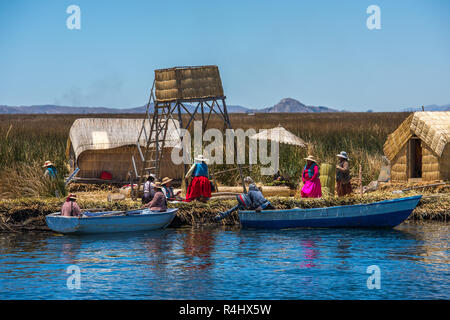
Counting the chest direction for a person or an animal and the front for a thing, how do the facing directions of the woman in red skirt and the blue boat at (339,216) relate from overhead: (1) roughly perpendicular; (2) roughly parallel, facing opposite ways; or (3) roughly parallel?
roughly perpendicular

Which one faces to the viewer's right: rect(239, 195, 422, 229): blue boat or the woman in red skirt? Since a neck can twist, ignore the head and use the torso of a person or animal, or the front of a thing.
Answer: the blue boat

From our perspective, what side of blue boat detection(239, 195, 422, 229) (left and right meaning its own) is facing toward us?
right

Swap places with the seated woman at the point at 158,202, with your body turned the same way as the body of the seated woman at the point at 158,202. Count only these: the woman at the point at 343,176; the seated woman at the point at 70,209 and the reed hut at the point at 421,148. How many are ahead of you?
1

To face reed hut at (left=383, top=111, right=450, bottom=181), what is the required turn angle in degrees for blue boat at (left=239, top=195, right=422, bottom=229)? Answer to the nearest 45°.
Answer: approximately 45° to its left

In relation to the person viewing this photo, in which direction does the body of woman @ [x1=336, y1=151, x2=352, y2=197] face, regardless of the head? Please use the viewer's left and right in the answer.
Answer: facing to the left of the viewer

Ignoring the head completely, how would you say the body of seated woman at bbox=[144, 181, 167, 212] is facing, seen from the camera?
to the viewer's left

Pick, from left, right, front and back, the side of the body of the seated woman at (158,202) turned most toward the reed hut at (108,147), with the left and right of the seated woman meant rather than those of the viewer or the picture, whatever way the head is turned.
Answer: right

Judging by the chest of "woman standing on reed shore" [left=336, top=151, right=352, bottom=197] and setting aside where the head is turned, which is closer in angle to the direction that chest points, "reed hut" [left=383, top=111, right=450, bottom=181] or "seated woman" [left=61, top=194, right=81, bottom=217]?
the seated woman

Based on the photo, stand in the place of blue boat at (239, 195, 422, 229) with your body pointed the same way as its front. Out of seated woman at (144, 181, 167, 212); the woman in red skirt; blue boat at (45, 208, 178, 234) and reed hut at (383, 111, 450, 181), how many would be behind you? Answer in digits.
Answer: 3

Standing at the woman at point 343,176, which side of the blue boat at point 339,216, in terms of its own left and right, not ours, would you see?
left
